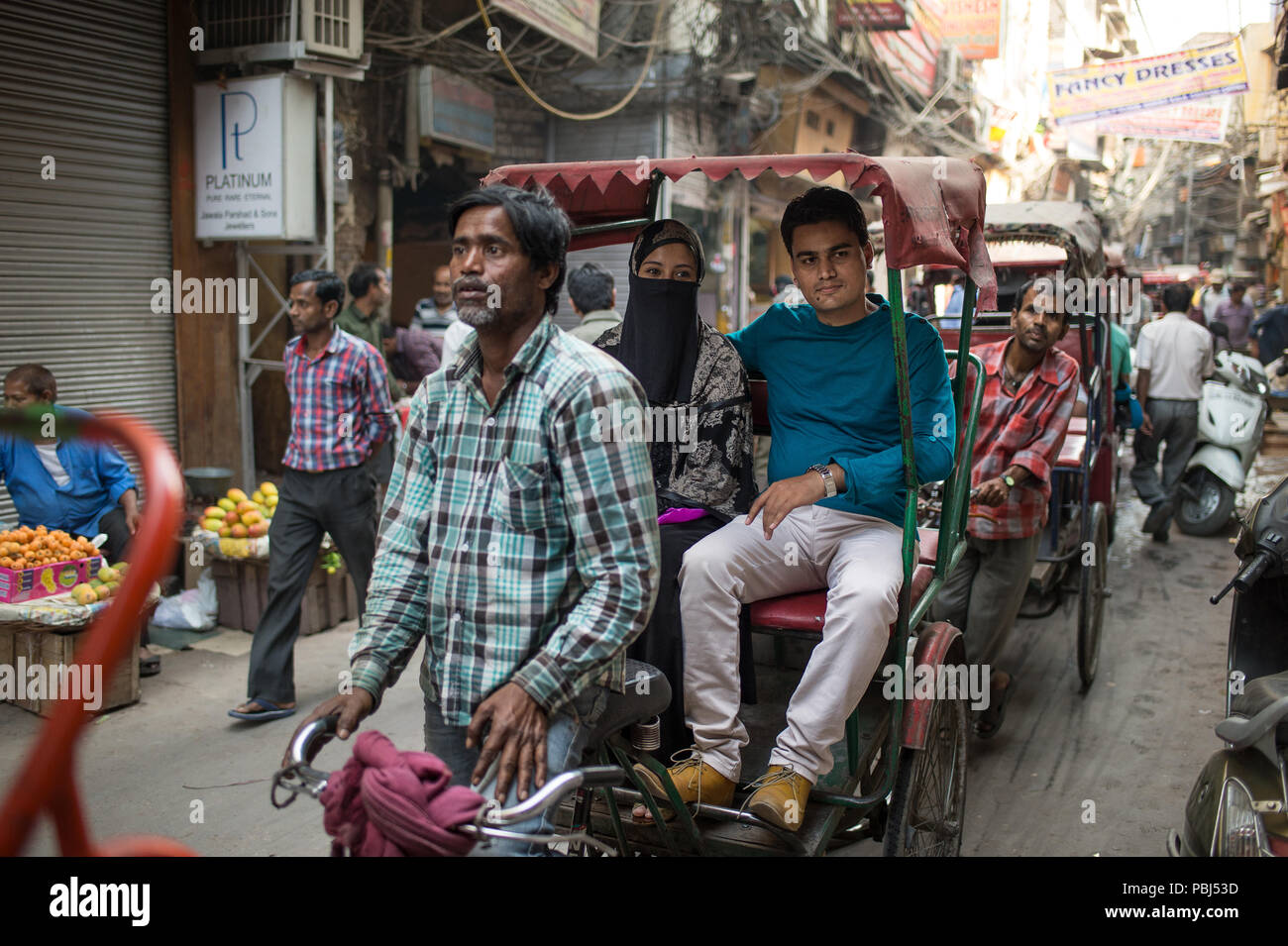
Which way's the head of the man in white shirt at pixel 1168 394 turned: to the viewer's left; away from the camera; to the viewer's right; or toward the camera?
away from the camera

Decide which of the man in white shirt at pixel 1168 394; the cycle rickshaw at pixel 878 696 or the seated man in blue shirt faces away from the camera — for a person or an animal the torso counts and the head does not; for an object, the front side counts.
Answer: the man in white shirt

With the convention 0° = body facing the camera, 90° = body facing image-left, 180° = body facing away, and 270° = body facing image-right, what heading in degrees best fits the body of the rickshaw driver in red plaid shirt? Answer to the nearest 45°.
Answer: approximately 45°

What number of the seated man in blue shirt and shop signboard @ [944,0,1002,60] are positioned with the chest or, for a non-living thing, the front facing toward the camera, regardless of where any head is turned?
2

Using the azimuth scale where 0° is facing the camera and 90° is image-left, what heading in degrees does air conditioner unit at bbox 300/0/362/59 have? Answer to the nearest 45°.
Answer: approximately 315°

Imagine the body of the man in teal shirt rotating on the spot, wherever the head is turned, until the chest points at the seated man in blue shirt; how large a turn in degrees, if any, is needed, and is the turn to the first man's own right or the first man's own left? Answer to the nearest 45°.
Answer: approximately 90° to the first man's own right

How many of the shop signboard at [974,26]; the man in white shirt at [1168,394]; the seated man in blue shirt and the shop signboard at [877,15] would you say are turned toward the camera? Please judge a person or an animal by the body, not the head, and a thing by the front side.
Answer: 3
